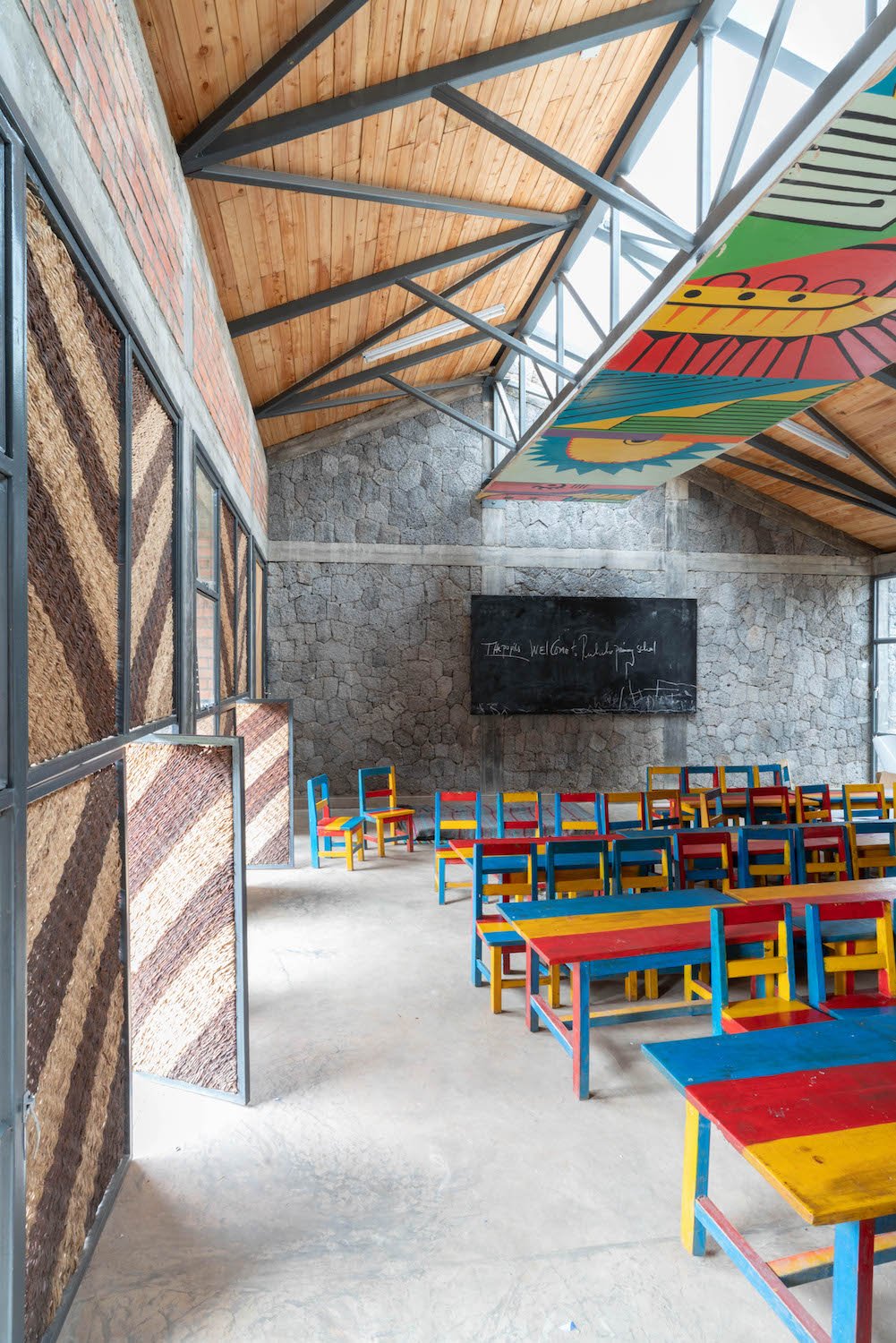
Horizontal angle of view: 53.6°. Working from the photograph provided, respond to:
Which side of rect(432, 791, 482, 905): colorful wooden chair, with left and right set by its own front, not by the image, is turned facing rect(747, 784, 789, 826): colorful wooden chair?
left

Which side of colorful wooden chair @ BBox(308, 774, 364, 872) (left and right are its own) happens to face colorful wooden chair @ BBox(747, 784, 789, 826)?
front

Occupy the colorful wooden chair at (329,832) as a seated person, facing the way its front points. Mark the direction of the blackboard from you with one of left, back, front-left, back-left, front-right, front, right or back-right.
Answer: left

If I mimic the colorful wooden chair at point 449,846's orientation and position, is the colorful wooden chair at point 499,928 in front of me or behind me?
in front

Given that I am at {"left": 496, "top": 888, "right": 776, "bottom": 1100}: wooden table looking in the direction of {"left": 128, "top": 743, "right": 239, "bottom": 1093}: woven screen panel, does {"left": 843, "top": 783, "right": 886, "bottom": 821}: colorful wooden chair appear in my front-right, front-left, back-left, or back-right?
back-right

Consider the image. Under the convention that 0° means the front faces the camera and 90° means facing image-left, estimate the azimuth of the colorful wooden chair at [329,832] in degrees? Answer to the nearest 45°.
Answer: approximately 315°

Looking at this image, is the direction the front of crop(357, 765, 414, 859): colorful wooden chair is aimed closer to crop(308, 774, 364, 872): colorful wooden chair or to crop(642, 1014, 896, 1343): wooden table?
the wooden table

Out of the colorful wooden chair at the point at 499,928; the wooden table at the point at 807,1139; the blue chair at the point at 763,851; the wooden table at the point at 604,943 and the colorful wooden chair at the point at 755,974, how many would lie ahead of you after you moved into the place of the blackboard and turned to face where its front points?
5

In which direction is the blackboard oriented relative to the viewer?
toward the camera

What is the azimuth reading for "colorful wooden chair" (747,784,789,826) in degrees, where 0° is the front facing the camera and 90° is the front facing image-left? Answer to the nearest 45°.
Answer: approximately 0°
